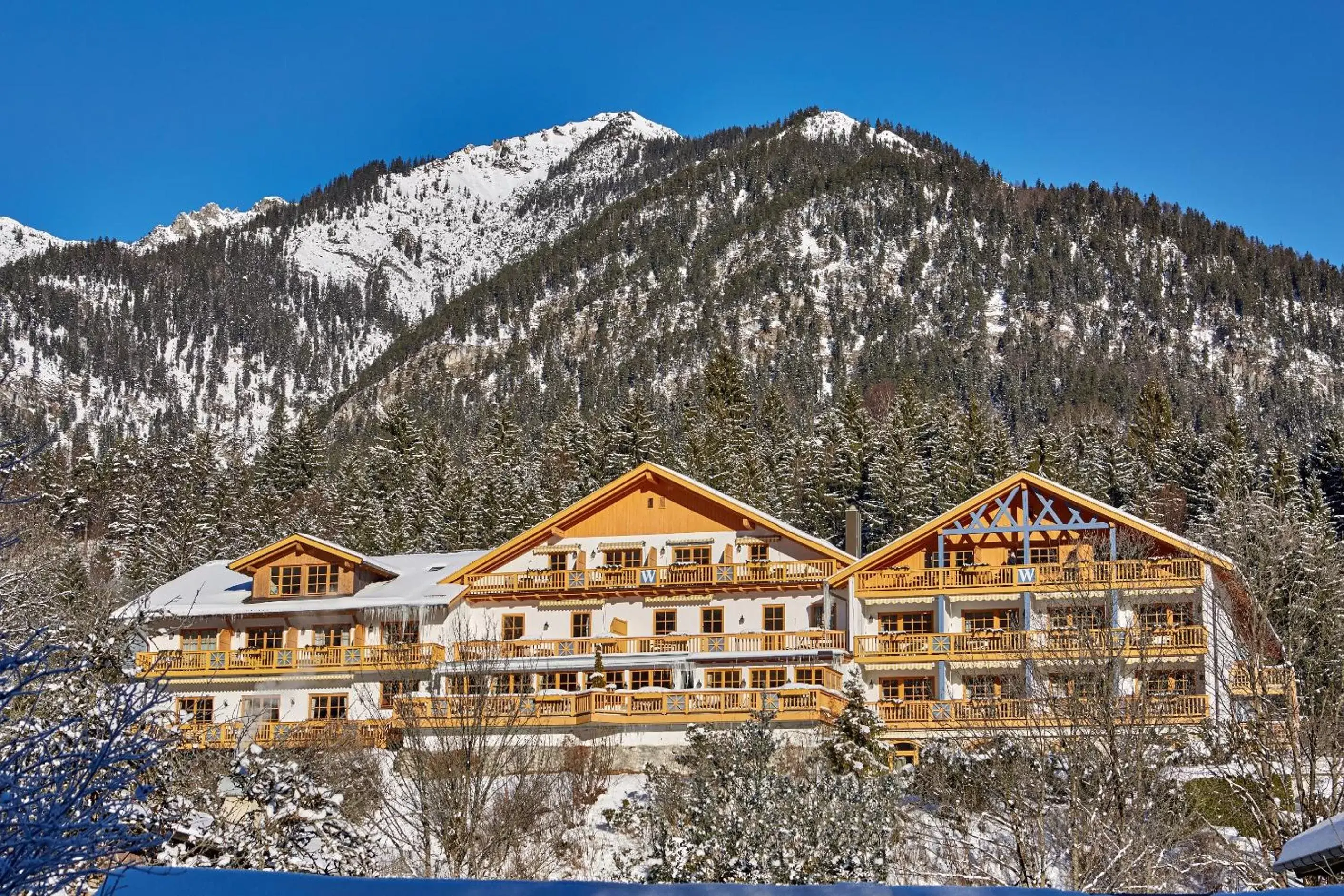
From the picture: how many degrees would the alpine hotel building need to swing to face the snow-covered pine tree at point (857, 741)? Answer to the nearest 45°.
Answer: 0° — it already faces it

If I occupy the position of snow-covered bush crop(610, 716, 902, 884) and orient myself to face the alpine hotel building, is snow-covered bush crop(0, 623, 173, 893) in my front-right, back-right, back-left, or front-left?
back-left

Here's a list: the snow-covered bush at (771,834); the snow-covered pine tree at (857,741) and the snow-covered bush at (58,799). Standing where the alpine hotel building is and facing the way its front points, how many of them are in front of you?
3

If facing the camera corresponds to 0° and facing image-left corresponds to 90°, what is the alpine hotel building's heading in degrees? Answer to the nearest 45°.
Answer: approximately 0°

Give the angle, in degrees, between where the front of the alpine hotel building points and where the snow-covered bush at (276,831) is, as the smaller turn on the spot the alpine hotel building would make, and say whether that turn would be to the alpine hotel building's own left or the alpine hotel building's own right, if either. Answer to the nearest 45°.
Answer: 0° — it already faces it

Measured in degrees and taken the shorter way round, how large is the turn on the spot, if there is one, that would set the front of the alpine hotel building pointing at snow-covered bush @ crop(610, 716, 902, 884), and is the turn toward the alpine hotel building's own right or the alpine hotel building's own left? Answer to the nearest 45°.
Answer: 0° — it already faces it

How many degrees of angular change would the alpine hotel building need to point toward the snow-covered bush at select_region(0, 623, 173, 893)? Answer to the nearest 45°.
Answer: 0° — it already faces it
